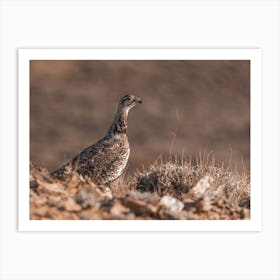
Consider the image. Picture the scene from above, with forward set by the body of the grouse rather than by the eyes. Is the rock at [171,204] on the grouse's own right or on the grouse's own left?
on the grouse's own right

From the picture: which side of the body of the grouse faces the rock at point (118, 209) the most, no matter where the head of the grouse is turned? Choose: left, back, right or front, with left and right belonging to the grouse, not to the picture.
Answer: right

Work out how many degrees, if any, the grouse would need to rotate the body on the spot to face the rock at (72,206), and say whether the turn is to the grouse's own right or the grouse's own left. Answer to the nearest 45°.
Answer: approximately 90° to the grouse's own right

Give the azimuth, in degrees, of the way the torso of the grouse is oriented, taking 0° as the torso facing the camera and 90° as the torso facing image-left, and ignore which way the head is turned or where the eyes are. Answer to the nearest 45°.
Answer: approximately 270°
